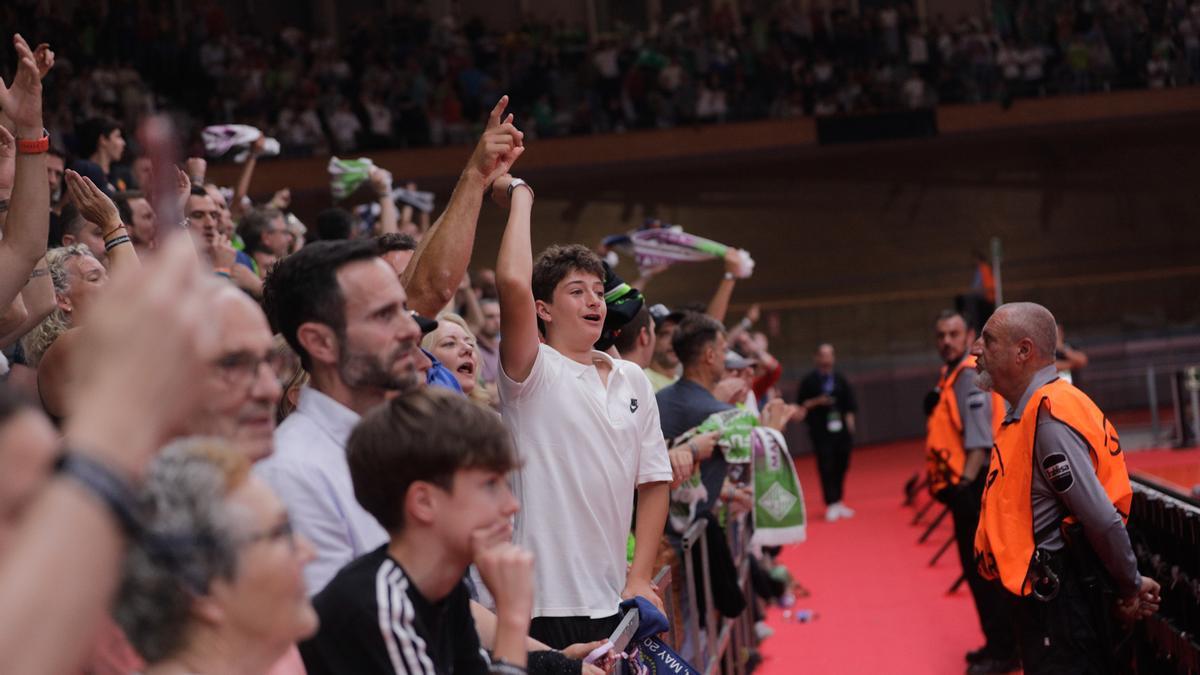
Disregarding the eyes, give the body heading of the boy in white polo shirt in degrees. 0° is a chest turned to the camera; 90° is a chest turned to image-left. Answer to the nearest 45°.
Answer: approximately 315°

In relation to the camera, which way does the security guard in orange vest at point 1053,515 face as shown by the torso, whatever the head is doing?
to the viewer's left

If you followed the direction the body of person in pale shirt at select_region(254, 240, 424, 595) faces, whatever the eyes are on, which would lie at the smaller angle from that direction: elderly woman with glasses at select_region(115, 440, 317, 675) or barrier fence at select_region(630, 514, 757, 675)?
the barrier fence

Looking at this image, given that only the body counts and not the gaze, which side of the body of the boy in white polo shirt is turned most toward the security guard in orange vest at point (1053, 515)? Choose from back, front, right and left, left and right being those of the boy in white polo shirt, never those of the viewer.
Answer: left

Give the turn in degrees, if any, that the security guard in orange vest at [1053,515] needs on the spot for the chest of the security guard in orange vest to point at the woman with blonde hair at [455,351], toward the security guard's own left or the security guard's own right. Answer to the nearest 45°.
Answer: approximately 45° to the security guard's own left

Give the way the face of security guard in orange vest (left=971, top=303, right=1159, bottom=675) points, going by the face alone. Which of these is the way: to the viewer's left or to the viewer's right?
to the viewer's left

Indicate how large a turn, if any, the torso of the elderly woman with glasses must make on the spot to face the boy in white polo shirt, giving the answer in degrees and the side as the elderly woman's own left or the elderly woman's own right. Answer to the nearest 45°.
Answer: approximately 45° to the elderly woman's own left

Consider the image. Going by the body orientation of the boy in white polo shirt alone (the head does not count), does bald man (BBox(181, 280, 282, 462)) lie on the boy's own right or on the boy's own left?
on the boy's own right

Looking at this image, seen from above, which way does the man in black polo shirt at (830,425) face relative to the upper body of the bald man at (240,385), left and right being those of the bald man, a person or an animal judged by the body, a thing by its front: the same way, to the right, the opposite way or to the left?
to the right
